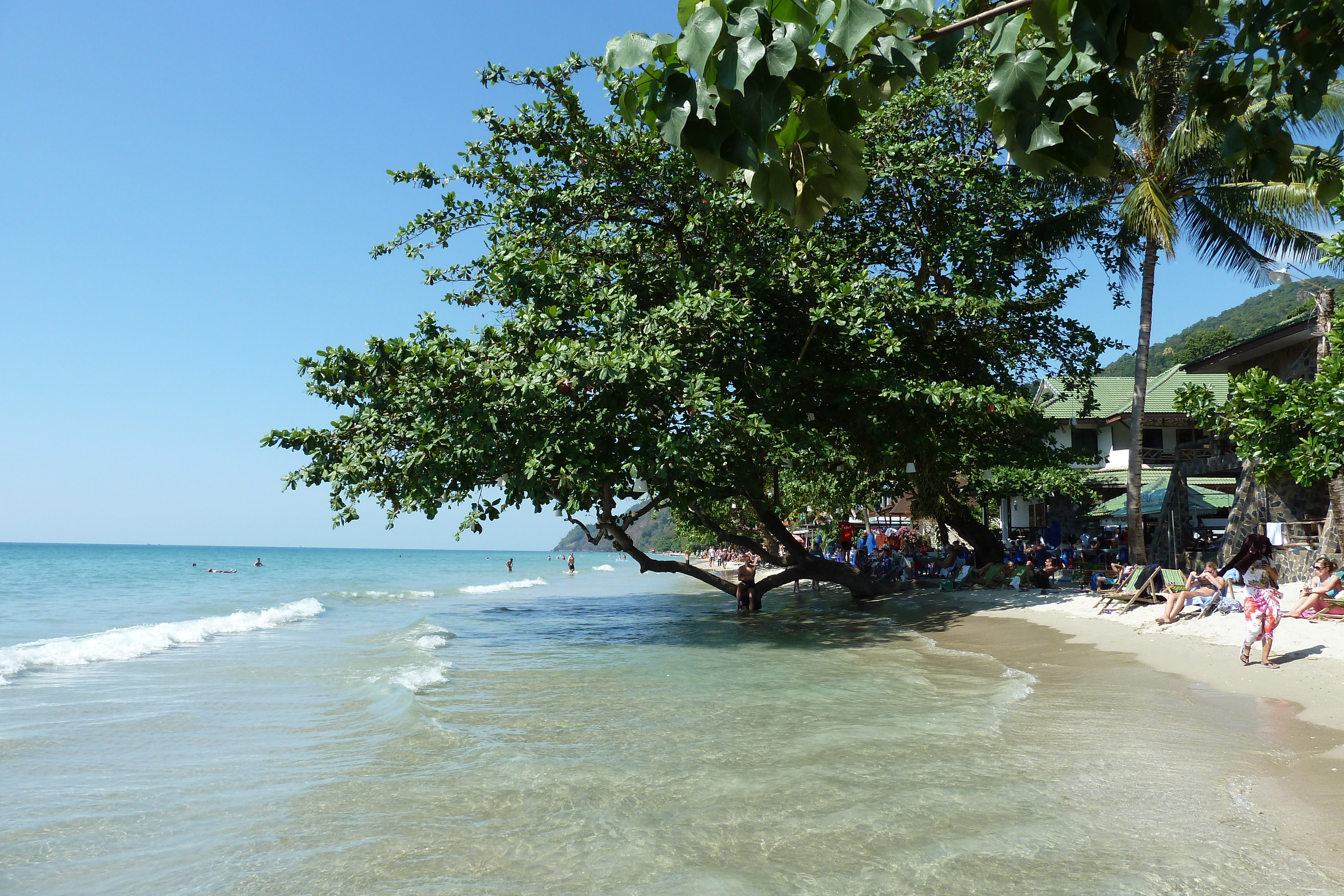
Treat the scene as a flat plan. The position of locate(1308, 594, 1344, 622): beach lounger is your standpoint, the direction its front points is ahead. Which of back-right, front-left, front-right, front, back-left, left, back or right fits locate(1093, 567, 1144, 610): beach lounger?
front-right

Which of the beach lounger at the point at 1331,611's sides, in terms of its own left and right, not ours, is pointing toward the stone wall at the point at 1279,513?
right

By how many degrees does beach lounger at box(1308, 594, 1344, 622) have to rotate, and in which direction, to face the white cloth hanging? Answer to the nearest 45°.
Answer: approximately 90° to its right

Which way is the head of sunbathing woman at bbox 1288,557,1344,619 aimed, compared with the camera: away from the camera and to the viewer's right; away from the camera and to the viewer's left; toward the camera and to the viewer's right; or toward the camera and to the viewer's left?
toward the camera and to the viewer's left

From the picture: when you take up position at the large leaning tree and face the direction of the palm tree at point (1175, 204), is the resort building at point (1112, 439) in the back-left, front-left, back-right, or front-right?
front-left

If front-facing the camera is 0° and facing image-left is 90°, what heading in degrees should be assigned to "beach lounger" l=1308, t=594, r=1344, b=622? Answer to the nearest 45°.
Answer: approximately 90°

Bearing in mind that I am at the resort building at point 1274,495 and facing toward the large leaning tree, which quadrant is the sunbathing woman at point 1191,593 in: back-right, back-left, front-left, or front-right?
front-left

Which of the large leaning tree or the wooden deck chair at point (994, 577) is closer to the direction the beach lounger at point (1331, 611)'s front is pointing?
the large leaning tree

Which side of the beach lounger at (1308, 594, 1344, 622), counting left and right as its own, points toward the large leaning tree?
front

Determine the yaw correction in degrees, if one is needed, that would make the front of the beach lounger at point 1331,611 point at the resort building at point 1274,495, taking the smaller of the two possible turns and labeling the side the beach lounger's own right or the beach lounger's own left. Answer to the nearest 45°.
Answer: approximately 90° to the beach lounger's own right

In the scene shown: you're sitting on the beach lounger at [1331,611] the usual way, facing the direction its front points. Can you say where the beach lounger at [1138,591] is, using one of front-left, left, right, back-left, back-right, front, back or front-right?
front-right

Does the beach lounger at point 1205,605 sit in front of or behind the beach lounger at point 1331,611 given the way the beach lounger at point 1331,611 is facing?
in front

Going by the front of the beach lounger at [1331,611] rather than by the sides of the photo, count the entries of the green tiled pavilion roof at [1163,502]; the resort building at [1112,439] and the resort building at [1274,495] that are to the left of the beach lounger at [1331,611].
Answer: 0
